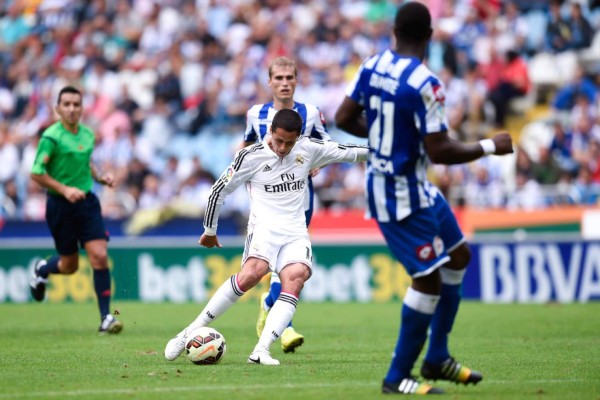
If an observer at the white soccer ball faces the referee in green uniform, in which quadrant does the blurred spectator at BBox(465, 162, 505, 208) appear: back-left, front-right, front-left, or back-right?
front-right

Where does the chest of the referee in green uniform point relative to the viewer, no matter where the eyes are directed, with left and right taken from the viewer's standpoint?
facing the viewer and to the right of the viewer

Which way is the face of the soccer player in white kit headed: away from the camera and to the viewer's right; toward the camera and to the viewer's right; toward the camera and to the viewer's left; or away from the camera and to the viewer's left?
toward the camera and to the viewer's left

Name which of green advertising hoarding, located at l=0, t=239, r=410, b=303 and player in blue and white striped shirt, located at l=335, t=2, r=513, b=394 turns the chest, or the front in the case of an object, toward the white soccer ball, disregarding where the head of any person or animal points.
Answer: the green advertising hoarding

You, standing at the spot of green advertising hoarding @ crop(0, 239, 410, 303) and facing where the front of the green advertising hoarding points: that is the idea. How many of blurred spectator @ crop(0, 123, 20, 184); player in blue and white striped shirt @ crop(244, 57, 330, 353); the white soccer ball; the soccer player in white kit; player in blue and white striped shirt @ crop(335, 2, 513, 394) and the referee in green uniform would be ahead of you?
5

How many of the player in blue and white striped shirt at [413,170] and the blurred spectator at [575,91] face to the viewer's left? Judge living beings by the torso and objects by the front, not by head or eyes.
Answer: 0

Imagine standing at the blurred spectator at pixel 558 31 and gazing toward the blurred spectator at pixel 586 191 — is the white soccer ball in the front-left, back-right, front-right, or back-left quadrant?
front-right

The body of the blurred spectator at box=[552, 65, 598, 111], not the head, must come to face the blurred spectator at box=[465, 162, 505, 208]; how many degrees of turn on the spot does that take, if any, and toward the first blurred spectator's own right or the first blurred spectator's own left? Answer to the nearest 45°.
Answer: approximately 45° to the first blurred spectator's own right

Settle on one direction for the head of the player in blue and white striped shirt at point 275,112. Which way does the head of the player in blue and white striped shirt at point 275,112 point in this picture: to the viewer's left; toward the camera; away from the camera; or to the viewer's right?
toward the camera

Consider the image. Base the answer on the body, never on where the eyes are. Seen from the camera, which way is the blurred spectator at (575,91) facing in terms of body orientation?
toward the camera

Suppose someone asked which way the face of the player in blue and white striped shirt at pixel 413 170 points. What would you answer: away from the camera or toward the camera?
away from the camera

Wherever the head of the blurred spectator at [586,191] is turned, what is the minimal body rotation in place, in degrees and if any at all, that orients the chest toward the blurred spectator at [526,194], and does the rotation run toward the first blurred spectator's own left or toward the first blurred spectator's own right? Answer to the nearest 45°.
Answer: approximately 90° to the first blurred spectator's own right

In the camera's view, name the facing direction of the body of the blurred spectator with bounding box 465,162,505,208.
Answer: toward the camera
